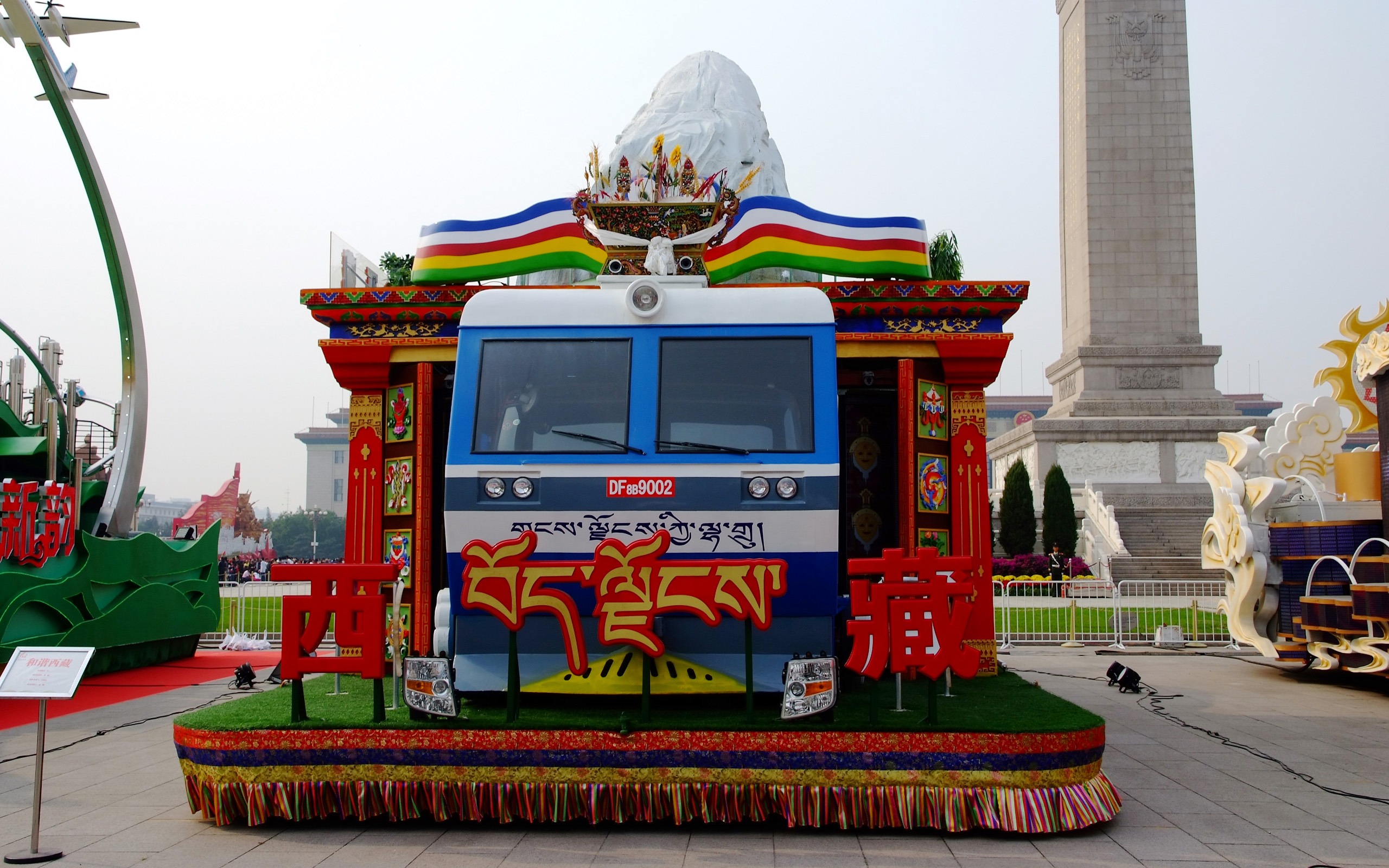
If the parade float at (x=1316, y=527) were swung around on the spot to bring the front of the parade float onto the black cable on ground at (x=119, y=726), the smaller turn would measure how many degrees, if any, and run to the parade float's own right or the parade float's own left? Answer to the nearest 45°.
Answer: approximately 45° to the parade float's own right

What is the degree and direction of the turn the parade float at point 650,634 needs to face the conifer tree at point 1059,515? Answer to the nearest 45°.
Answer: approximately 135° to its left

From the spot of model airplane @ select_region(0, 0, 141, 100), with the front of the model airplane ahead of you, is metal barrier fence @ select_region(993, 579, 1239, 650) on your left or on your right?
on your left

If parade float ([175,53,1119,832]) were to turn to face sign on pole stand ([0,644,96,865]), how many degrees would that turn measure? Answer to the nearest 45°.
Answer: approximately 90° to its right

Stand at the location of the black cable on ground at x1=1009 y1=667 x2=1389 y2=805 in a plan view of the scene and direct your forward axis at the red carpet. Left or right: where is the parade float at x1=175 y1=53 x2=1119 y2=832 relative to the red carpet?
left

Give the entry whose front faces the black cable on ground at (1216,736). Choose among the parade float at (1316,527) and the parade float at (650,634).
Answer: the parade float at (1316,527)

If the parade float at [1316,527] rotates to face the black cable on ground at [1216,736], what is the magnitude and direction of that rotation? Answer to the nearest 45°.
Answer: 0° — it already faces it

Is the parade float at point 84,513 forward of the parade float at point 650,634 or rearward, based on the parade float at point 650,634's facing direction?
rearward

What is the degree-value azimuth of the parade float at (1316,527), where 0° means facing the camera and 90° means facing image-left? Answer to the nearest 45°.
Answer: approximately 0°
